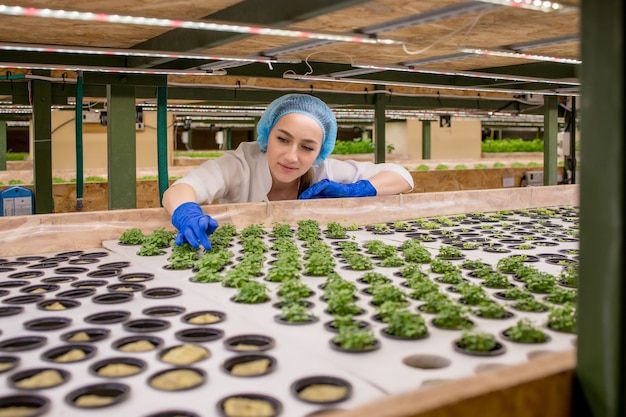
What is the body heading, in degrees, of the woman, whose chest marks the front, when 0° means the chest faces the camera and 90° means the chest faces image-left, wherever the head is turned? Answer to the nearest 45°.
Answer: approximately 0°

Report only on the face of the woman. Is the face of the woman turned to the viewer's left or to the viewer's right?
to the viewer's left

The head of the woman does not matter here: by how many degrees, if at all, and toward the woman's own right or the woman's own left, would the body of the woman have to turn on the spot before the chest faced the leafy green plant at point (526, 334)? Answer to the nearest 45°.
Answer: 0° — they already face it

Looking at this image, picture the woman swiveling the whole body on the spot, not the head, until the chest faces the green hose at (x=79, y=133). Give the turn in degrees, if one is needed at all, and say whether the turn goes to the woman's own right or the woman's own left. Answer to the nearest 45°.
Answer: approximately 90° to the woman's own right

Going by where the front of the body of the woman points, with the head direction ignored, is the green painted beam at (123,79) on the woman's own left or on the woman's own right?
on the woman's own right

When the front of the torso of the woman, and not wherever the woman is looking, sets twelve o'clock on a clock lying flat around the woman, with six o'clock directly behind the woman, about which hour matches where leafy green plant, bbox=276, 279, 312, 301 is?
The leafy green plant is roughly at 12 o'clock from the woman.

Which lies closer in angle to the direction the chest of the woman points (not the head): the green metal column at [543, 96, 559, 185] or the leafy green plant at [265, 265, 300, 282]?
the leafy green plant

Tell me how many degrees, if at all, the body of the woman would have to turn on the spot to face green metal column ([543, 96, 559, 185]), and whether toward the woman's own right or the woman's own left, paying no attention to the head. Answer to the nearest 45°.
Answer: approximately 135° to the woman's own left
